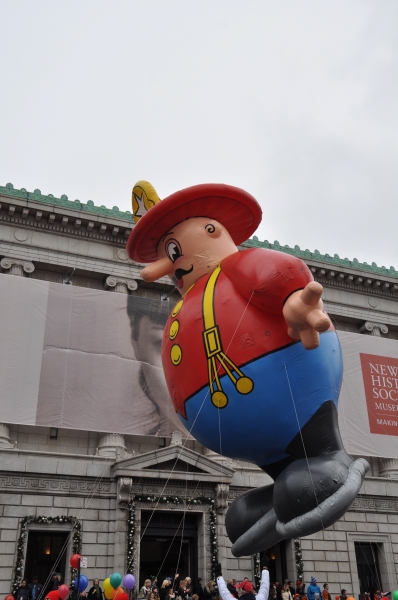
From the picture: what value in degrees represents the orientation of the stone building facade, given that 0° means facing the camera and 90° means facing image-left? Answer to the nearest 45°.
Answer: approximately 0°

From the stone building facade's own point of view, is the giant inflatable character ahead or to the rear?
ahead
